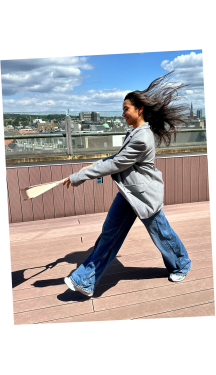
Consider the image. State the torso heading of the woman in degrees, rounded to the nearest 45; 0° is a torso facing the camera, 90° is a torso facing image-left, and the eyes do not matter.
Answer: approximately 90°

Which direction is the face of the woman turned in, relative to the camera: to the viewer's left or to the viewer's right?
to the viewer's left

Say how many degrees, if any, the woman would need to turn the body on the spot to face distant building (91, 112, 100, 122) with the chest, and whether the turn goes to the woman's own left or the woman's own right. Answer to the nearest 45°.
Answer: approximately 90° to the woman's own right

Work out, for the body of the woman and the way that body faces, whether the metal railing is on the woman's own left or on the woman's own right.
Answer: on the woman's own right

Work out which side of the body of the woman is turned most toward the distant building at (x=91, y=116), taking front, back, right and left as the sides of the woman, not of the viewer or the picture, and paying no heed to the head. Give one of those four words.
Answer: right
